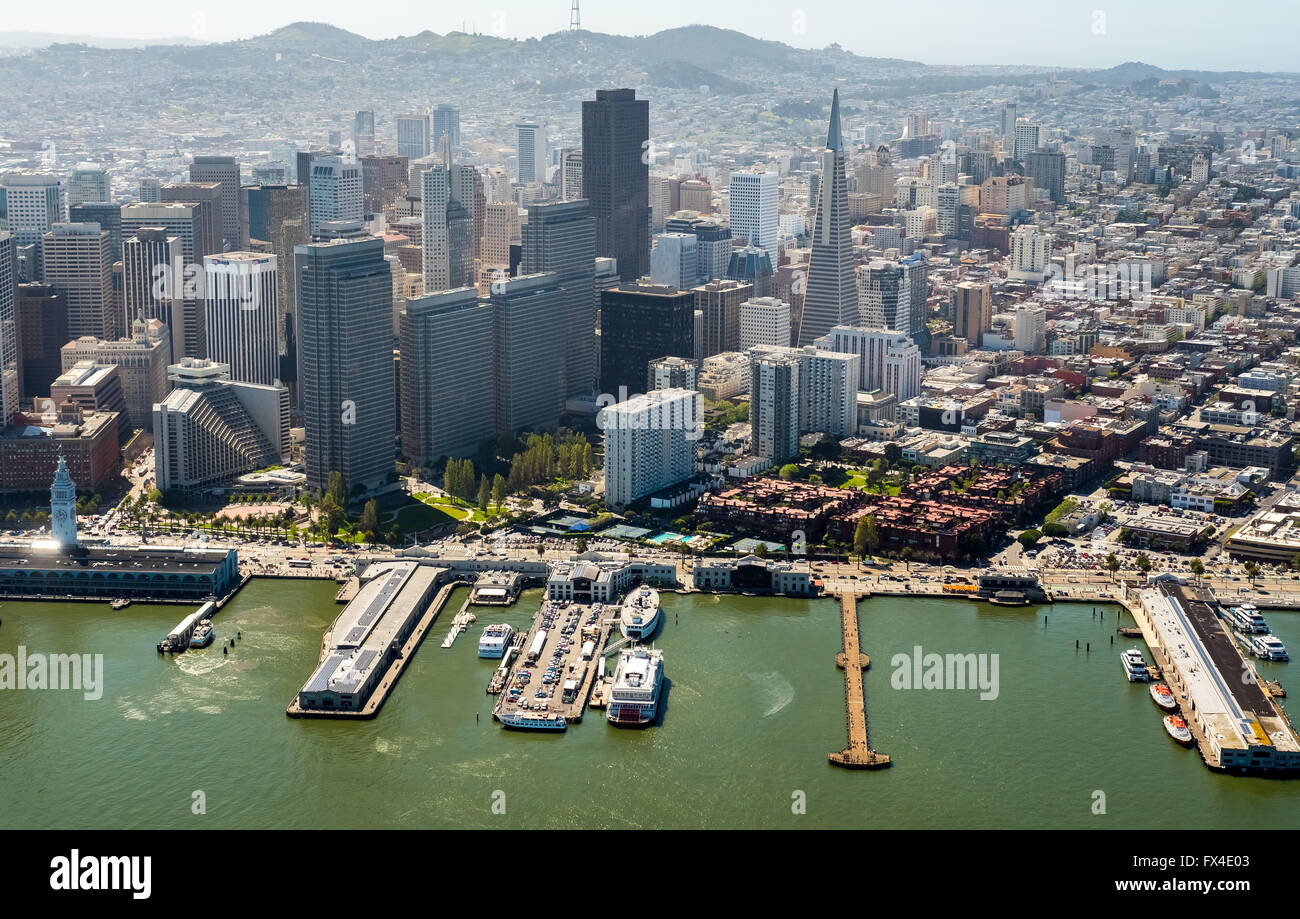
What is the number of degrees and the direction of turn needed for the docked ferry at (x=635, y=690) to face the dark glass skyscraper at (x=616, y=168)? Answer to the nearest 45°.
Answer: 0° — it already faces it

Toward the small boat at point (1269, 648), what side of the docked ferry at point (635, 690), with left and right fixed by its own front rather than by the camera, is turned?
right

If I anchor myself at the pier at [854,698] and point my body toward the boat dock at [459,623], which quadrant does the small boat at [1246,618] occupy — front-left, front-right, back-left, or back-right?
back-right

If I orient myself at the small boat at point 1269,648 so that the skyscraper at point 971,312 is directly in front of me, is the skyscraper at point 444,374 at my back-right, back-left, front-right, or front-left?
front-left

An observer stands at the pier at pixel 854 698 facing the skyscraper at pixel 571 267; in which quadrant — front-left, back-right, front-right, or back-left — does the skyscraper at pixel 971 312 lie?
front-right

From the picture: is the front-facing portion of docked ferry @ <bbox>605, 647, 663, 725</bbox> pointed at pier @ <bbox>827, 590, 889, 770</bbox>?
no

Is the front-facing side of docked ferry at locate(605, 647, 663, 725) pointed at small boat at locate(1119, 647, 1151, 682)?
no

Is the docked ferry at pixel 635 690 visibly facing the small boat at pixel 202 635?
no

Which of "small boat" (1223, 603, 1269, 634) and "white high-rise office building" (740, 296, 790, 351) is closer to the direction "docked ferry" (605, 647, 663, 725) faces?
the white high-rise office building

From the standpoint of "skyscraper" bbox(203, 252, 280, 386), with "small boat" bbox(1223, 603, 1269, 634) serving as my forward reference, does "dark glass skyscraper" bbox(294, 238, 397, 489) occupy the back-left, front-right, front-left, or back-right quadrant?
front-right

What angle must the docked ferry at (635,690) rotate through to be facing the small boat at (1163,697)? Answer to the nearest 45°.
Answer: approximately 90° to its right

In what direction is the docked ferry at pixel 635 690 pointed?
away from the camera

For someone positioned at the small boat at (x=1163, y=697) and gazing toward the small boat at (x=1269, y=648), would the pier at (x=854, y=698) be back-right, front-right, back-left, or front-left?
back-left
